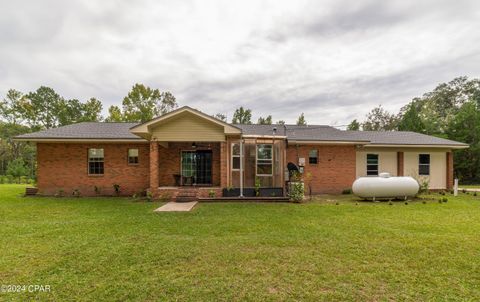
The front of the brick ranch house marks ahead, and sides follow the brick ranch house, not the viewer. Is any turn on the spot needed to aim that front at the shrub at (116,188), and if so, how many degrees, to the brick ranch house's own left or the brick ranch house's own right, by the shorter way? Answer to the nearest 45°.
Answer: approximately 90° to the brick ranch house's own right

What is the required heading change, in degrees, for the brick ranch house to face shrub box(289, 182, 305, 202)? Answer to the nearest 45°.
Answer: approximately 45° to its left

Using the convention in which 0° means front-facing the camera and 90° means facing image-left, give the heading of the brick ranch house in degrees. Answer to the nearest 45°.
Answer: approximately 0°
